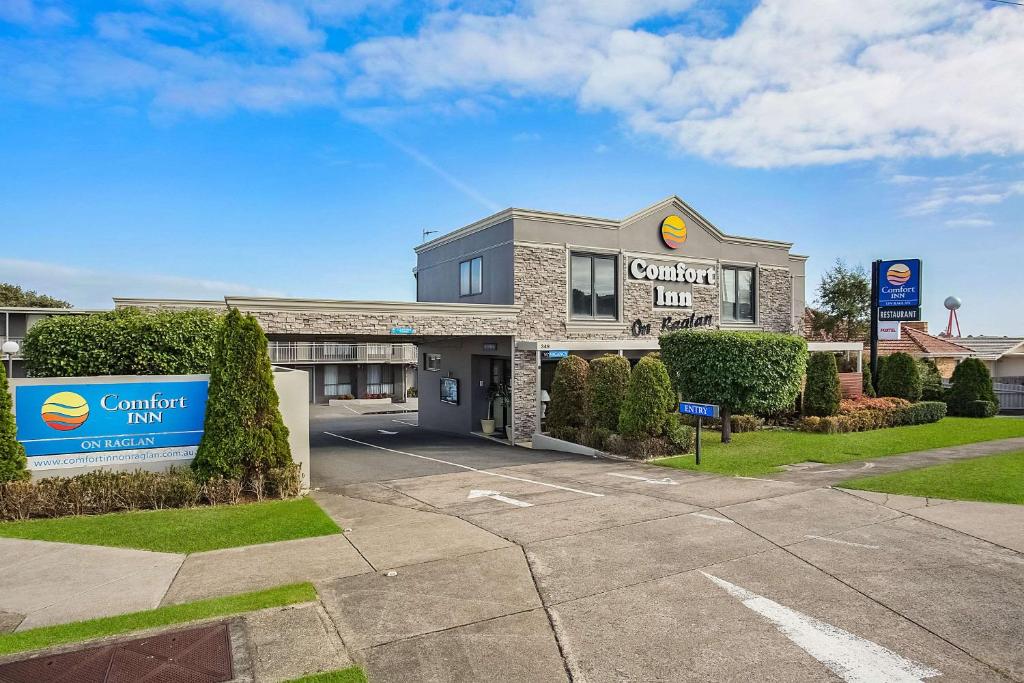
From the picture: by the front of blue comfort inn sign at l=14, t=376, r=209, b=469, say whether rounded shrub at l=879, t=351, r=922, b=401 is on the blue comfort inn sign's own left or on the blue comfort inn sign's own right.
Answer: on the blue comfort inn sign's own left

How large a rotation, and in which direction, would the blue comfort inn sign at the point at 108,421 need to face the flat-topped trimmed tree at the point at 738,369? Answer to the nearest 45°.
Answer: approximately 90° to its left

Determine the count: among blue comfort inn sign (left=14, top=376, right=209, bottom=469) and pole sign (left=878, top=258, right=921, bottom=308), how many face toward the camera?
2

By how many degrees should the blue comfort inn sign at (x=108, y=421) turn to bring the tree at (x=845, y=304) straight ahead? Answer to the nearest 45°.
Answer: approximately 90° to its left

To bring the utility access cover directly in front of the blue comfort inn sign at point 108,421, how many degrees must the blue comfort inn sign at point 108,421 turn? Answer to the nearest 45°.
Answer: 0° — it already faces it

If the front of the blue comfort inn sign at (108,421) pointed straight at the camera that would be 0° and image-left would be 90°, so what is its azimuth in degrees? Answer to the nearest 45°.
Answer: approximately 0°

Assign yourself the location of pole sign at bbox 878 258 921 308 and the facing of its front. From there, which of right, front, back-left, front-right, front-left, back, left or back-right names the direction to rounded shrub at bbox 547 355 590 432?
front-right

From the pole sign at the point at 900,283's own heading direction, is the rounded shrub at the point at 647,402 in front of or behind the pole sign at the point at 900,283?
in front

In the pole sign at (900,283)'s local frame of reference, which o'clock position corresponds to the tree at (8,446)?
The tree is roughly at 1 o'clock from the pole sign.

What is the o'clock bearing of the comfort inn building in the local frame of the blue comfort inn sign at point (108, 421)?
The comfort inn building is roughly at 8 o'clock from the blue comfort inn sign.

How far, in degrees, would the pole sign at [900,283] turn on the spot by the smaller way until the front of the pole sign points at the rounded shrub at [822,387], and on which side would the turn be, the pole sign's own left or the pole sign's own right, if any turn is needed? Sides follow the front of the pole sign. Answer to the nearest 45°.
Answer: approximately 45° to the pole sign's own right

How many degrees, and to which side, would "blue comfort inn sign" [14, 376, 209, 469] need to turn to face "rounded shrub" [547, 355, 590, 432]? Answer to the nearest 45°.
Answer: approximately 90° to its left

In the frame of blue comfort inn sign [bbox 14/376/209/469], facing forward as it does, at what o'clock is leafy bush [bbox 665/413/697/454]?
The leafy bush is roughly at 9 o'clock from the blue comfort inn sign.

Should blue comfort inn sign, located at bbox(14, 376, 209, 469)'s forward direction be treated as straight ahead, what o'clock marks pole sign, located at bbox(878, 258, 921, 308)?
The pole sign is roughly at 9 o'clock from the blue comfort inn sign.

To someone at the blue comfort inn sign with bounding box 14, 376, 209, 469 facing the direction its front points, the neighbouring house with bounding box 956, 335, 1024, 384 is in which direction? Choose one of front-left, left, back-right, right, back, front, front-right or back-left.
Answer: left
